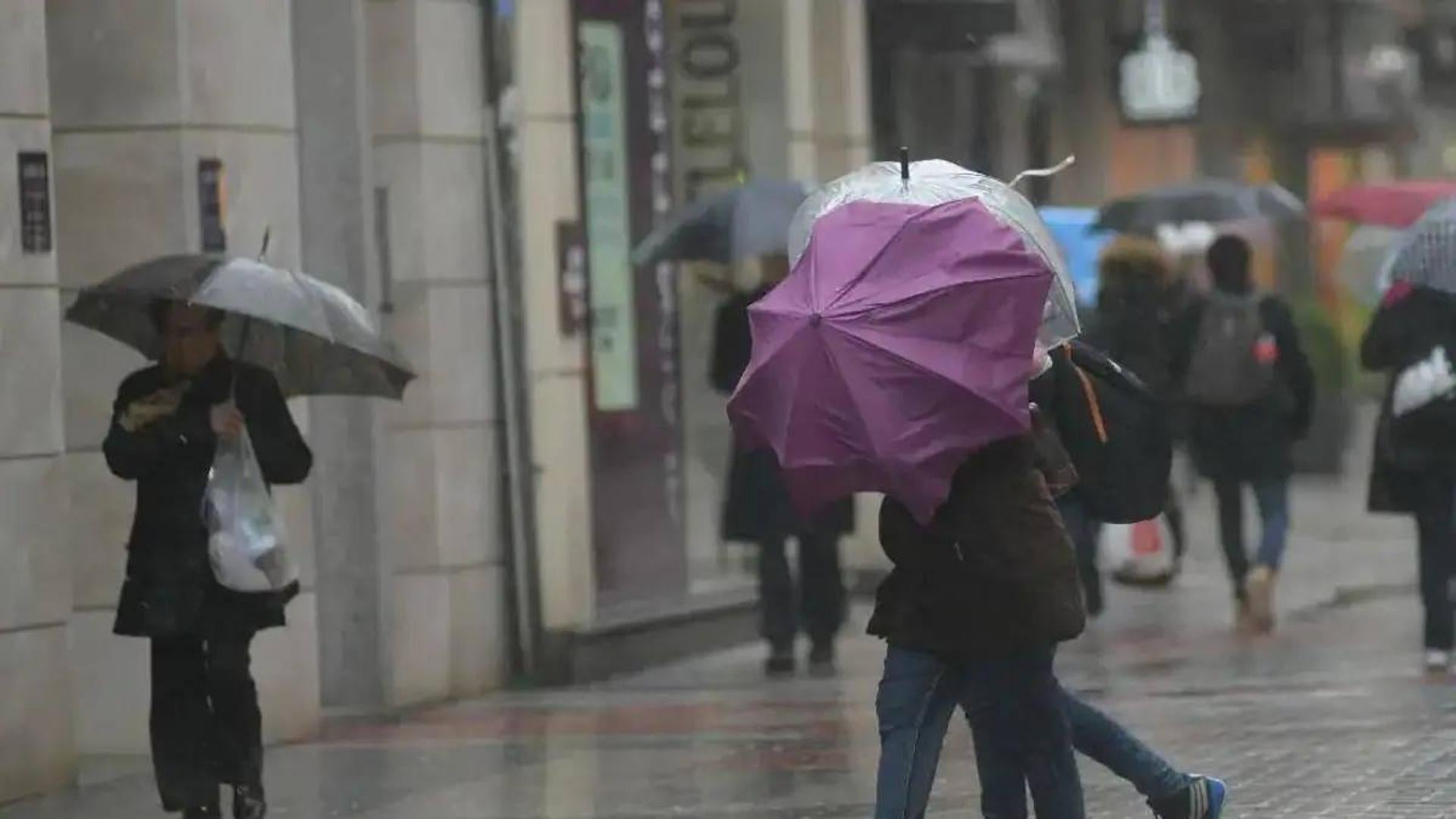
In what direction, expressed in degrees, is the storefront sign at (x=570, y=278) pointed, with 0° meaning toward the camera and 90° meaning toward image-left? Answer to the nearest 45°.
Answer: approximately 315°

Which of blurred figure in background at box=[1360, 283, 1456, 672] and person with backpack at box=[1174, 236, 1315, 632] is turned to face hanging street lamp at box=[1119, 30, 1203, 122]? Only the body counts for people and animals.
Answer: the person with backpack

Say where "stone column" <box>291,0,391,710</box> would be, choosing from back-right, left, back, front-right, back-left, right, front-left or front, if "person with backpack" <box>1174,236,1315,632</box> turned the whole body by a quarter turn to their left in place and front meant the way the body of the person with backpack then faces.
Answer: front-left
